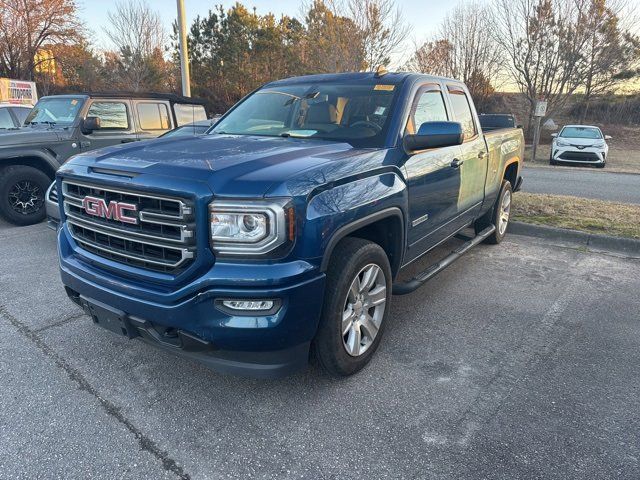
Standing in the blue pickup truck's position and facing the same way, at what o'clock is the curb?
The curb is roughly at 6 o'clock from the blue pickup truck.

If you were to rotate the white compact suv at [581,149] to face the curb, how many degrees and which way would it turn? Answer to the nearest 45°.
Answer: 0° — it already faces it

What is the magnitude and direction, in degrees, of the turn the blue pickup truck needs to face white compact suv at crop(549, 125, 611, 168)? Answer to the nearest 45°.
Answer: approximately 180°

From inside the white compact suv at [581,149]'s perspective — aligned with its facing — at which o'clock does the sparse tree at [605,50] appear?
The sparse tree is roughly at 6 o'clock from the white compact suv.

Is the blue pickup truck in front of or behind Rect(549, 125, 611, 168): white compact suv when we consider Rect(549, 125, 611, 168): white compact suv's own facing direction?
in front

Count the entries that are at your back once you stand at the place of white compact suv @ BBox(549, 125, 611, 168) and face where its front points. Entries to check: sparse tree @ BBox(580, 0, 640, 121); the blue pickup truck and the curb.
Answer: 1

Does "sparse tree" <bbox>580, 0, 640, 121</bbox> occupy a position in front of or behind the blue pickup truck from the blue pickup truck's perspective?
behind

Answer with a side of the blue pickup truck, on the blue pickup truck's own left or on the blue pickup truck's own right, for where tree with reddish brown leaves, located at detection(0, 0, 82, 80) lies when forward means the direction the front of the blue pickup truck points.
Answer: on the blue pickup truck's own right

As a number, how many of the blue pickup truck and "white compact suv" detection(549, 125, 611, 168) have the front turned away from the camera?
0

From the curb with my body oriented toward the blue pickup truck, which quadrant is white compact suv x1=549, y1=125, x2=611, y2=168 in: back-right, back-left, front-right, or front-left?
back-right

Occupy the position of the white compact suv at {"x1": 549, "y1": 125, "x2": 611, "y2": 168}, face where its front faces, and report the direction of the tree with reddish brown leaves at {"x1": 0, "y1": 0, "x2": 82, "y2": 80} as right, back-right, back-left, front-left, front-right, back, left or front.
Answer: right
